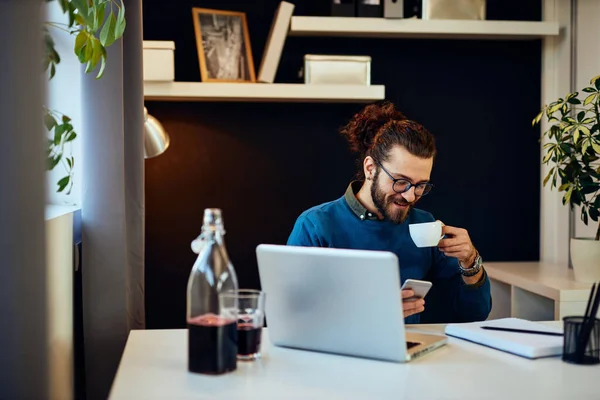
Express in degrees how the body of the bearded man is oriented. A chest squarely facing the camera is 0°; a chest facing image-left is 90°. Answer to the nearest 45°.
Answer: approximately 315°

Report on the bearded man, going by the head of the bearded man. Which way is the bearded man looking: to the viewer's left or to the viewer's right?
to the viewer's right

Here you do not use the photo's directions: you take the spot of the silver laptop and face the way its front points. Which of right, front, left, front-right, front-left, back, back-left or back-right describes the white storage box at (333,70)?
front-left

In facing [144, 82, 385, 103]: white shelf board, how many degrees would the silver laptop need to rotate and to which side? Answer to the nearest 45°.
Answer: approximately 45° to its left

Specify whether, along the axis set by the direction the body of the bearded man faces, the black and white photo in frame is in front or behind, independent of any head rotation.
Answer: behind

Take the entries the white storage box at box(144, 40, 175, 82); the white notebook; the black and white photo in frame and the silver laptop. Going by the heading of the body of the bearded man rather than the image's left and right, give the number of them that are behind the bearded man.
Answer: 2

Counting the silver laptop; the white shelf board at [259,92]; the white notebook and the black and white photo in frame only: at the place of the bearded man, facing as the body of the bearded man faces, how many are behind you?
2

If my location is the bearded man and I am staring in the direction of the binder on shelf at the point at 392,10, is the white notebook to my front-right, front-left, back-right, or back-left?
back-right

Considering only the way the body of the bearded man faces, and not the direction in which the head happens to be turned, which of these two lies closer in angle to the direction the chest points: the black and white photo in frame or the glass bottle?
the glass bottle

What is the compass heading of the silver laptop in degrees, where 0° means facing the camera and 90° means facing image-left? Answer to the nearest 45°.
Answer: approximately 225°

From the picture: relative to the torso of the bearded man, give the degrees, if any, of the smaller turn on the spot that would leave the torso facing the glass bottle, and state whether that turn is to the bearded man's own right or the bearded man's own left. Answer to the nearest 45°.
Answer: approximately 45° to the bearded man's own right
